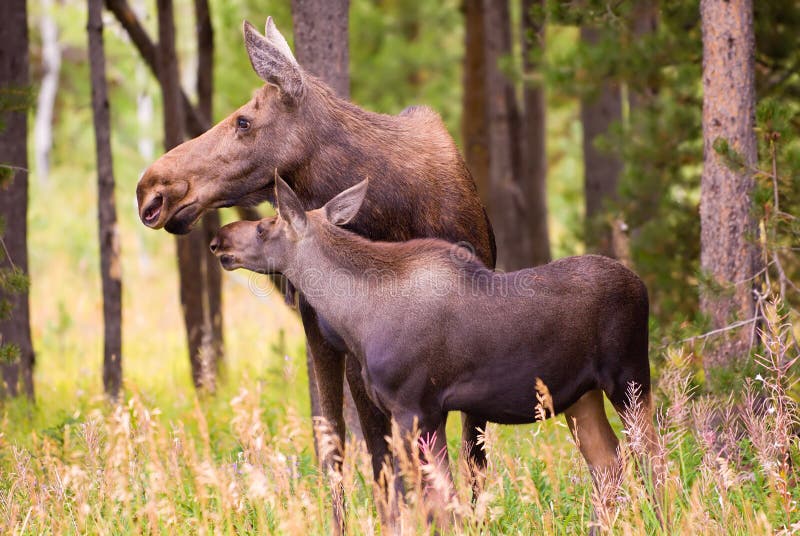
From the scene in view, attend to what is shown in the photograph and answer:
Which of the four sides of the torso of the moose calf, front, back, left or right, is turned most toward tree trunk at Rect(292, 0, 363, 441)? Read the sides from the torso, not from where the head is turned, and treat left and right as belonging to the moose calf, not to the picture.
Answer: right

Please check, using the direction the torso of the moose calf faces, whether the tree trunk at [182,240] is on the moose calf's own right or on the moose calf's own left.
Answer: on the moose calf's own right

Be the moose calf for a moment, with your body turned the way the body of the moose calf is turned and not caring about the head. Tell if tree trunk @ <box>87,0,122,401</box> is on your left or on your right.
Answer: on your right

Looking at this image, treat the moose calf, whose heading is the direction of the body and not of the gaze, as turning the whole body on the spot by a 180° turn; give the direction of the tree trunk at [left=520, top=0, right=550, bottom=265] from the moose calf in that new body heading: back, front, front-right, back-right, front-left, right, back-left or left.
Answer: left

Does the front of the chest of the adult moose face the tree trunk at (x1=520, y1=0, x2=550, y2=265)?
no

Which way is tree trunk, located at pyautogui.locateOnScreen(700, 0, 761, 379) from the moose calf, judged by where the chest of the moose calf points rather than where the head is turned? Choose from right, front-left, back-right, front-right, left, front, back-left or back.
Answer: back-right

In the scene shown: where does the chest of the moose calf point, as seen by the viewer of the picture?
to the viewer's left

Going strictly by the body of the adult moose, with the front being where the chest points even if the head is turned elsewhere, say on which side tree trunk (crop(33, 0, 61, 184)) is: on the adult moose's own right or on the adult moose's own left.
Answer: on the adult moose's own right

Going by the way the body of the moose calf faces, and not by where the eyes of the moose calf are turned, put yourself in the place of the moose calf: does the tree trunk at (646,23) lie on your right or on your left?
on your right

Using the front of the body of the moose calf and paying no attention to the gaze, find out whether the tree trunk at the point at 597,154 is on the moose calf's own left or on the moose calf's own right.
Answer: on the moose calf's own right

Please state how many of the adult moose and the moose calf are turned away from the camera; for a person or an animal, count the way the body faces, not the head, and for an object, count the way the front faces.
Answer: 0

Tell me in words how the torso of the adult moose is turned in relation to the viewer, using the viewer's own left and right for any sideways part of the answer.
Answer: facing the viewer and to the left of the viewer

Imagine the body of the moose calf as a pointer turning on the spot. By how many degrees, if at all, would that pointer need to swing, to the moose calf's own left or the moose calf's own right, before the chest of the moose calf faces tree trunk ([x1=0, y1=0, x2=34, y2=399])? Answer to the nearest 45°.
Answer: approximately 45° to the moose calf's own right

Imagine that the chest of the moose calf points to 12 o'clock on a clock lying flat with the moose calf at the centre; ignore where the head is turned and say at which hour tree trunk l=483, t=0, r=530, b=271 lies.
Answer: The tree trunk is roughly at 3 o'clock from the moose calf.
